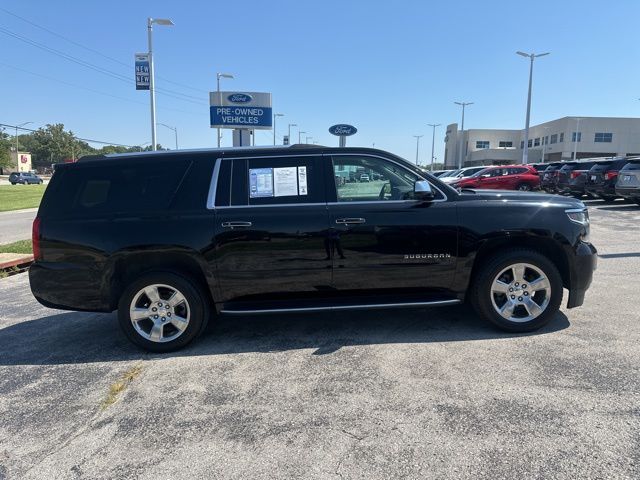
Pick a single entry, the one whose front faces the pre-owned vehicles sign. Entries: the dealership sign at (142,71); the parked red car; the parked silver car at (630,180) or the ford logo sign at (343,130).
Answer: the parked red car

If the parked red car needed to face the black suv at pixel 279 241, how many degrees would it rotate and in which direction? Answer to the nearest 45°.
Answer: approximately 90° to its left

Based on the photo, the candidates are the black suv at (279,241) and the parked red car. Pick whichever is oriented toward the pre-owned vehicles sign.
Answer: the parked red car

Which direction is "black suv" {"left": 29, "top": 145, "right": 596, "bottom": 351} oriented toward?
to the viewer's right

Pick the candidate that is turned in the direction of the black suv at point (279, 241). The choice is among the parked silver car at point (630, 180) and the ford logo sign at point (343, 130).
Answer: the ford logo sign

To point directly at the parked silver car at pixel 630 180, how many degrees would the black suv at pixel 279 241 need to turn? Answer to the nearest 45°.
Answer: approximately 45° to its left

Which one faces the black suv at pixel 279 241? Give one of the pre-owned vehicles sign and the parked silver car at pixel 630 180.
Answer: the pre-owned vehicles sign

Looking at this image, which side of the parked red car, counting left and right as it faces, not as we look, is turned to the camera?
left

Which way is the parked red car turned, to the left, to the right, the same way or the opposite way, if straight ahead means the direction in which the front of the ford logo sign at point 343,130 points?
to the right

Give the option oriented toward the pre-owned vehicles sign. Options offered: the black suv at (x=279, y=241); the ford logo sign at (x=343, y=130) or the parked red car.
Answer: the parked red car

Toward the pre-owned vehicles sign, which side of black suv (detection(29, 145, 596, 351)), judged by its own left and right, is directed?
left

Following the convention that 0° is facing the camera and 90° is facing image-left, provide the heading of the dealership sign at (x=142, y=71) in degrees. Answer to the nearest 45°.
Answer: approximately 0°

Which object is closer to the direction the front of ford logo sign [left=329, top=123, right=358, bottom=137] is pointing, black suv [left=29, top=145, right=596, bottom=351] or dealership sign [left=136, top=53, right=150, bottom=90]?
the black suv

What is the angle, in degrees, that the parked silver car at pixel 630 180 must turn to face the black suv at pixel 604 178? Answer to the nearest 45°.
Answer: approximately 90° to its left
